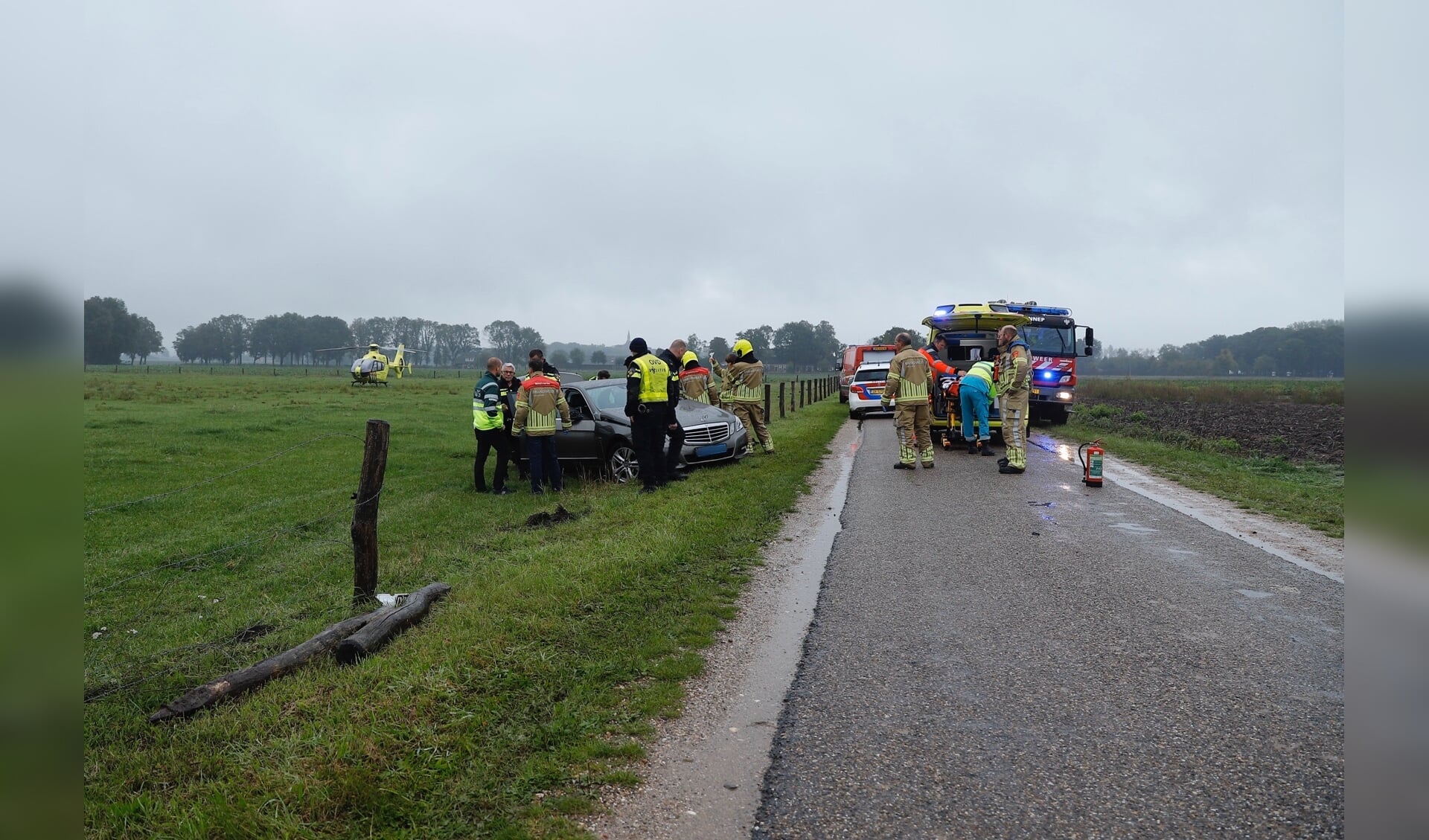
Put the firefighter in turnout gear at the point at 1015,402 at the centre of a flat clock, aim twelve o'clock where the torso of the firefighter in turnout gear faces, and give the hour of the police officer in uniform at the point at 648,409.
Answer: The police officer in uniform is roughly at 11 o'clock from the firefighter in turnout gear.

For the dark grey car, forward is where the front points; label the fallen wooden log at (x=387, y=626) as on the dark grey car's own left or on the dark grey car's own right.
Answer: on the dark grey car's own right

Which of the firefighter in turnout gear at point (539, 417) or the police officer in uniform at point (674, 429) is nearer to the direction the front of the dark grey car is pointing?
the police officer in uniform

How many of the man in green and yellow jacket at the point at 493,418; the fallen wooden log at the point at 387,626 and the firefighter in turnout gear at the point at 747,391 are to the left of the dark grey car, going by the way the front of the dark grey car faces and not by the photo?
1

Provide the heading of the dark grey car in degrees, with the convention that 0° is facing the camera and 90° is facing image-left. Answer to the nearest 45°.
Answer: approximately 315°

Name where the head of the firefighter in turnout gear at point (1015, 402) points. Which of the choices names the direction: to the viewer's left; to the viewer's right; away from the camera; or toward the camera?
to the viewer's left

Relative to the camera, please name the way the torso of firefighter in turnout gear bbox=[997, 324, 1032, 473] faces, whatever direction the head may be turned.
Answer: to the viewer's left

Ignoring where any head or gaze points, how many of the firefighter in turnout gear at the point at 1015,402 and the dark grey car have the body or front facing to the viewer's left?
1
